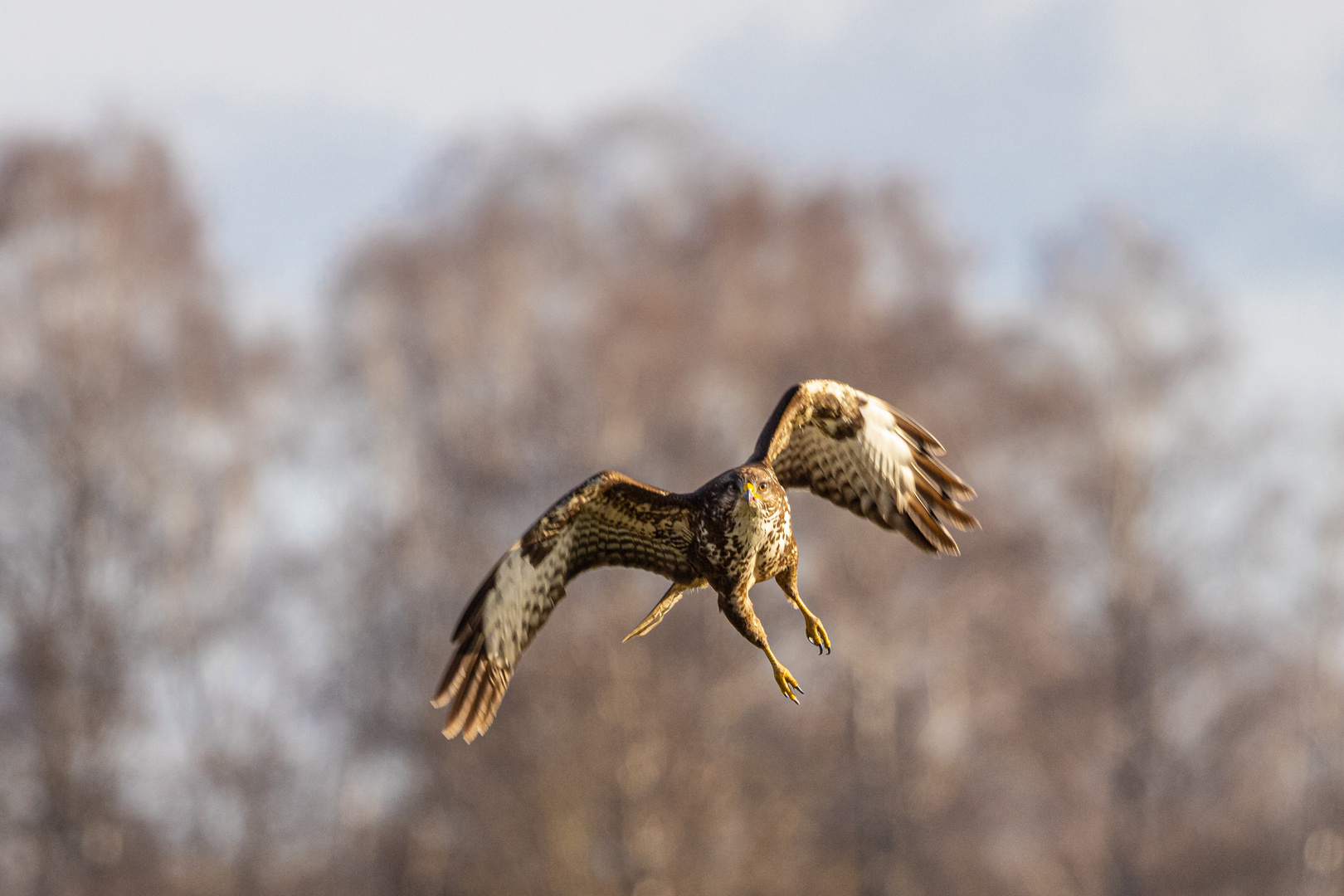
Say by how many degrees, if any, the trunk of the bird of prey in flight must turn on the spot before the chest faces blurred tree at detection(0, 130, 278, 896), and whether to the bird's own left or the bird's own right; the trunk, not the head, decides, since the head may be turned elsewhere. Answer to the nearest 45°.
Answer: approximately 180°

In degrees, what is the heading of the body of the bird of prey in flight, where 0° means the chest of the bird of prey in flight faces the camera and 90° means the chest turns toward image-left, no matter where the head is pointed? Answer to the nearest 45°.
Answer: approximately 315°
